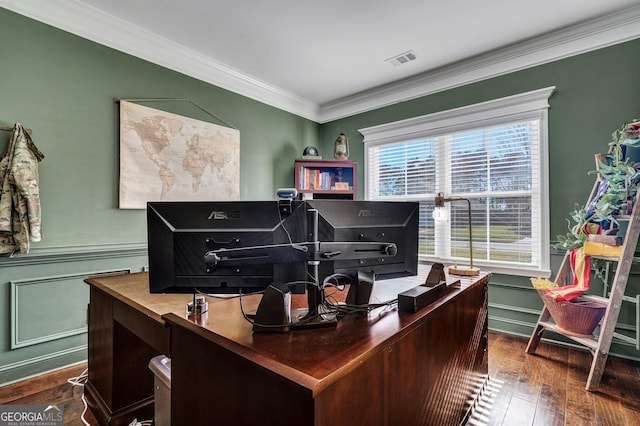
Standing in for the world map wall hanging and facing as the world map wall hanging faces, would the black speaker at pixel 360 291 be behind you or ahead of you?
ahead

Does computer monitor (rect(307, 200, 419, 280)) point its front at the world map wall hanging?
no

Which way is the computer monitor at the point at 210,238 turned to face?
away from the camera

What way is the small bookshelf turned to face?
toward the camera

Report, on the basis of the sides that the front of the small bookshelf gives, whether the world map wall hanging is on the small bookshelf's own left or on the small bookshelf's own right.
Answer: on the small bookshelf's own right

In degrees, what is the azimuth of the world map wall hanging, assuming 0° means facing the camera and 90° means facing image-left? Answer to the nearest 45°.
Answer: approximately 315°

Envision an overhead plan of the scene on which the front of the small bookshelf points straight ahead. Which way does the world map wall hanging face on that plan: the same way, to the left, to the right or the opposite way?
to the left

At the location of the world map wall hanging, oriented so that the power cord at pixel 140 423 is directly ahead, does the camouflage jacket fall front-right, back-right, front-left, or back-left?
front-right

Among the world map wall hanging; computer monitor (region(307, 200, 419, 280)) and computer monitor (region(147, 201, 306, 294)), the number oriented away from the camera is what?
2

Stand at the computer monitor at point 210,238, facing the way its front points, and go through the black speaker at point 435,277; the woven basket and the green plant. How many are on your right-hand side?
3

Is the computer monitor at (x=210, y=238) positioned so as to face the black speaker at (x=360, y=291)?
no

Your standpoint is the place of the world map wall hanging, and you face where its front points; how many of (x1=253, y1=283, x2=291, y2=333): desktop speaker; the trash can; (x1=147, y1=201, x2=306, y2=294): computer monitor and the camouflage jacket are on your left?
0

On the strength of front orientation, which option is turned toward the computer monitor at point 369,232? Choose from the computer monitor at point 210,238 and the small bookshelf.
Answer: the small bookshelf

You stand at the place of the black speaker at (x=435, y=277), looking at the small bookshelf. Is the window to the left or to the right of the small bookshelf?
right

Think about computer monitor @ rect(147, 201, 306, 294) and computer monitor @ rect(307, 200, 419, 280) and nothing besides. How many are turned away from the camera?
2

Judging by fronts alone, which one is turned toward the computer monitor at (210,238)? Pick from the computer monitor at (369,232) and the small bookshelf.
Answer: the small bookshelf

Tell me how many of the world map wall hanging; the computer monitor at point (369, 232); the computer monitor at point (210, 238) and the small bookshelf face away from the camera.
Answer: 2

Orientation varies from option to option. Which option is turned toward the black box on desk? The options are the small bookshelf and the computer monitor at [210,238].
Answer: the small bookshelf

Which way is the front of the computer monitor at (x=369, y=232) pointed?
away from the camera
